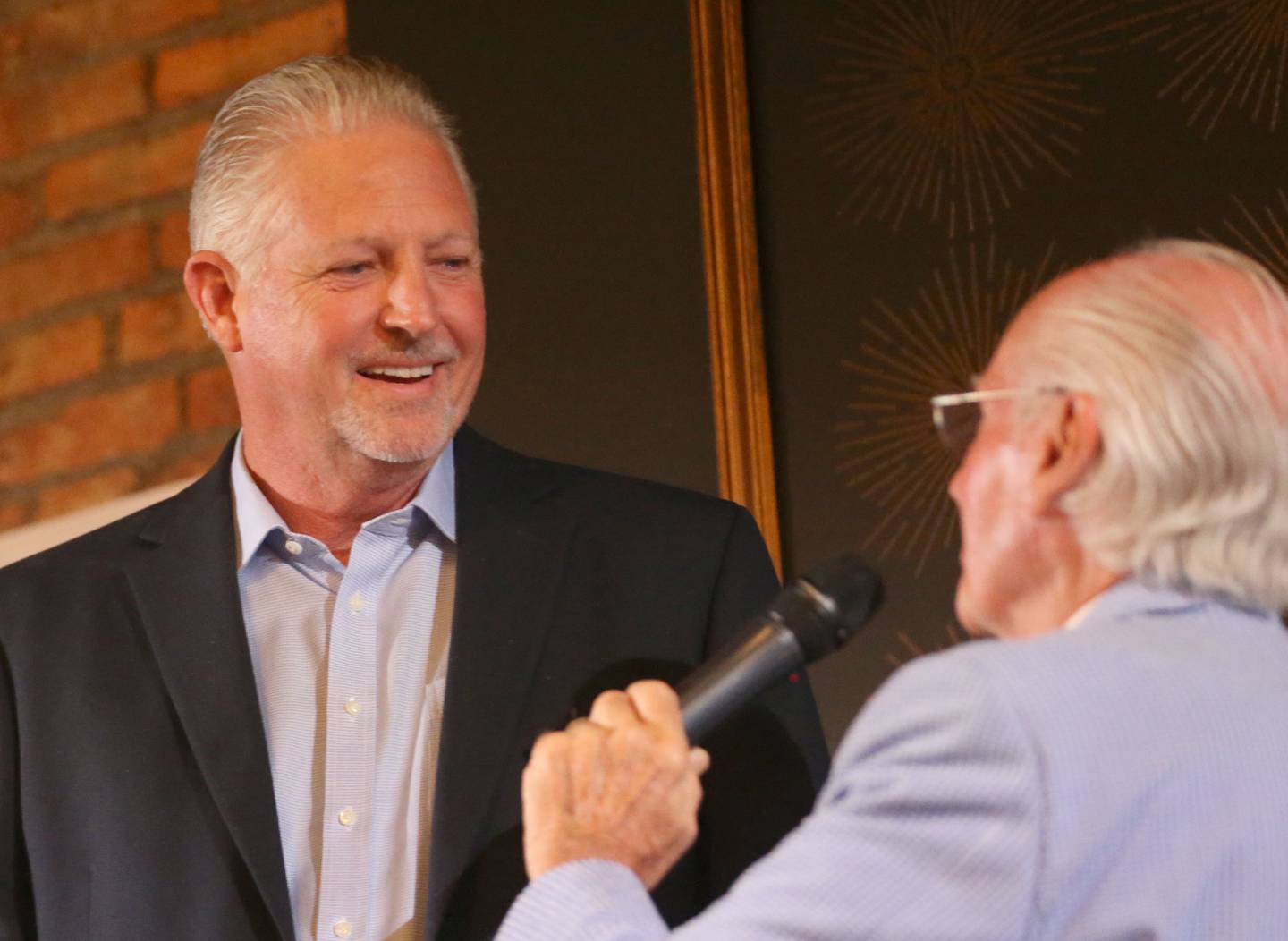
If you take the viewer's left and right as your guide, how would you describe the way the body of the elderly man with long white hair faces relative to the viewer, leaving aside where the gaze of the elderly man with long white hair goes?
facing away from the viewer and to the left of the viewer

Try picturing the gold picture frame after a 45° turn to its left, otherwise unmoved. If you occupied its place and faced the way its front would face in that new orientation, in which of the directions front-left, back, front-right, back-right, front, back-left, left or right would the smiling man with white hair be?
right

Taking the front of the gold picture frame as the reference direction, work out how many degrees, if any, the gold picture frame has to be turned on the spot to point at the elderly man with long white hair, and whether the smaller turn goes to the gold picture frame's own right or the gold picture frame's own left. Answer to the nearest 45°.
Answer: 0° — it already faces them

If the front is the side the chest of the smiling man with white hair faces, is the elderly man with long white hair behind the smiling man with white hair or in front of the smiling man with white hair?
in front

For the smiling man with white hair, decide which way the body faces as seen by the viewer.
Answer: toward the camera

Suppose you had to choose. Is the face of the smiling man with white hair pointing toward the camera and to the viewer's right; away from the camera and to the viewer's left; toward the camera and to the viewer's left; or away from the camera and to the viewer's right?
toward the camera and to the viewer's right

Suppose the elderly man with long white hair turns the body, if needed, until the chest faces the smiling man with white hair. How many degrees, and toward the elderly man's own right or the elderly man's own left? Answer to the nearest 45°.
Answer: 0° — they already face them

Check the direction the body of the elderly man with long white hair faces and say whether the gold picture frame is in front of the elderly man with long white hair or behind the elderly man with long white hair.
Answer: in front

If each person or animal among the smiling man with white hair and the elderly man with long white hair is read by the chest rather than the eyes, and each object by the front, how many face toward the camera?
1

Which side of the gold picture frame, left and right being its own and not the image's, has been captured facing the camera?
front
